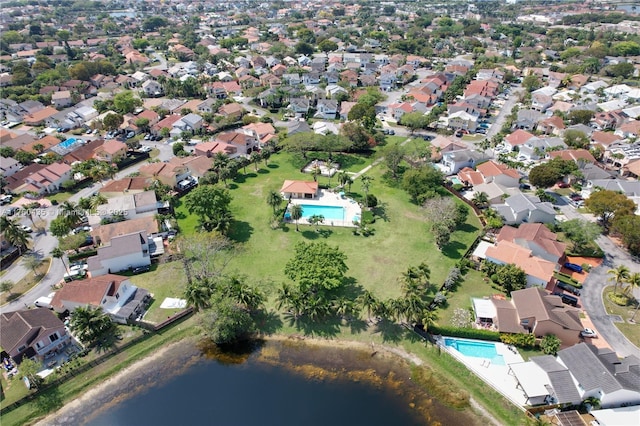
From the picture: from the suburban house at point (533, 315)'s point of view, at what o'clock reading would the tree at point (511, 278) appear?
The tree is roughly at 8 o'clock from the suburban house.

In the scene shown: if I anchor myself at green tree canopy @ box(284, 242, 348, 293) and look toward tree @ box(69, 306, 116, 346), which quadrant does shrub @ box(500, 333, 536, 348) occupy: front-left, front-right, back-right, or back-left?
back-left

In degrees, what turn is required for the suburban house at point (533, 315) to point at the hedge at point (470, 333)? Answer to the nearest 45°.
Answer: approximately 135° to its right

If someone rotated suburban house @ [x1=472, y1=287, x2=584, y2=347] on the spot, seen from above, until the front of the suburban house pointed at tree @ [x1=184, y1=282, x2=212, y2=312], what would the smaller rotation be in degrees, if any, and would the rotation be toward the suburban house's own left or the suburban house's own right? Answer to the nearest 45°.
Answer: approximately 135° to the suburban house's own right

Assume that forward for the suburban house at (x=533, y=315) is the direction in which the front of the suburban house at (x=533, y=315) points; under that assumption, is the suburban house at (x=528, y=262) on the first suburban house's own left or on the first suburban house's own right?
on the first suburban house's own left

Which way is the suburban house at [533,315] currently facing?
to the viewer's right

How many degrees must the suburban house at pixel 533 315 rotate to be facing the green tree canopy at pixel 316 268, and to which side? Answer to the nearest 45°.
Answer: approximately 180°

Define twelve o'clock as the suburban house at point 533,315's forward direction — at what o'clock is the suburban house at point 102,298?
the suburban house at point 102,298 is roughly at 5 o'clock from the suburban house at point 533,315.

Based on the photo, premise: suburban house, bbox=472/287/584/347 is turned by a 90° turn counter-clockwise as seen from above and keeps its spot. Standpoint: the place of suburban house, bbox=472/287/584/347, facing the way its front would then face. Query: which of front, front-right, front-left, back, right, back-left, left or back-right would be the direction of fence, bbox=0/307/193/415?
back-left

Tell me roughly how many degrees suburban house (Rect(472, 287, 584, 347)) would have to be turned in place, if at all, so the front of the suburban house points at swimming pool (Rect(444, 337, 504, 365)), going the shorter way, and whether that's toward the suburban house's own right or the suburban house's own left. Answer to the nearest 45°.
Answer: approximately 135° to the suburban house's own right

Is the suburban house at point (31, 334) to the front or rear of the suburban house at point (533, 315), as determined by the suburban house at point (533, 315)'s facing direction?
to the rear

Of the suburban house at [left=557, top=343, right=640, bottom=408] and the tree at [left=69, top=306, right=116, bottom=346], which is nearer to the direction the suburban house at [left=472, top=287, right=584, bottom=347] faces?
the suburban house

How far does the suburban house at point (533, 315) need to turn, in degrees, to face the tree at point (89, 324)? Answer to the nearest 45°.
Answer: approximately 135° to its right

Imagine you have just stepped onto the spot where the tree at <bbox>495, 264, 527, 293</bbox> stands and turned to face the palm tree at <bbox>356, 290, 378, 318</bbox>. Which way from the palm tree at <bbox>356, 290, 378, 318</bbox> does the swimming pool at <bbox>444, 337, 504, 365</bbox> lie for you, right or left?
left
